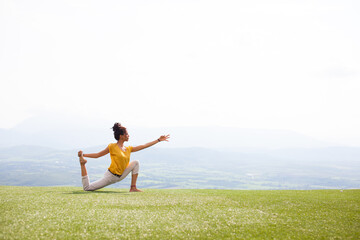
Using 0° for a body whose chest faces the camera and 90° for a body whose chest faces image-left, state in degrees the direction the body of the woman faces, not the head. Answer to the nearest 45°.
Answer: approximately 315°

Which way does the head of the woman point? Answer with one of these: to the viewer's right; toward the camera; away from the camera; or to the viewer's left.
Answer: to the viewer's right
